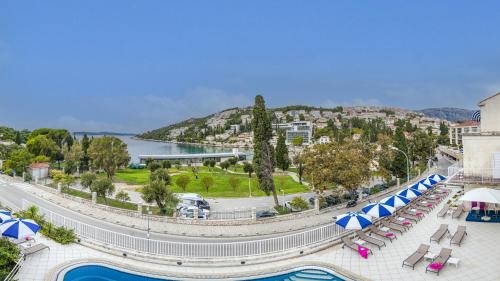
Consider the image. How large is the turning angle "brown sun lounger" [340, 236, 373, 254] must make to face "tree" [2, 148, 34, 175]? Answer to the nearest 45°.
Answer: approximately 180°

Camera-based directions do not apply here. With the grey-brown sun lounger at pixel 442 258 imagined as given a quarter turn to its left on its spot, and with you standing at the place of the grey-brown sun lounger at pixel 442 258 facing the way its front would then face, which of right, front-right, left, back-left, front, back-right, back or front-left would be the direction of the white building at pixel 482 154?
back-left

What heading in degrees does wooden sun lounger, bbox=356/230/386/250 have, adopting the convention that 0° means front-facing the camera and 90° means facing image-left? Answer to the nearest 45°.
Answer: approximately 315°

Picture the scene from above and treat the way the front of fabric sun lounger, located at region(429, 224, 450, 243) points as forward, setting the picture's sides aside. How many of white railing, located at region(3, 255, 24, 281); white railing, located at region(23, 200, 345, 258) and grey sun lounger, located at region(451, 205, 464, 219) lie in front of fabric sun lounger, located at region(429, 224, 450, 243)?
2

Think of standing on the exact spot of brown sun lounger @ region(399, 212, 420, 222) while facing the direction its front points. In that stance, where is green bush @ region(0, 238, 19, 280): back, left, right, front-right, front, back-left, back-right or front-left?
right

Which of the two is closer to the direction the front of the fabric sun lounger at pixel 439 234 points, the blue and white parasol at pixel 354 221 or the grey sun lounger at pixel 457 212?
the blue and white parasol

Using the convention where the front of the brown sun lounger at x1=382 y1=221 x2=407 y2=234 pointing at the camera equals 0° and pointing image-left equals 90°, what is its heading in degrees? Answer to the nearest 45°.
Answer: approximately 315°

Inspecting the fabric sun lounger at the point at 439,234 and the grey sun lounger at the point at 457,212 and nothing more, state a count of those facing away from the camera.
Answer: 0

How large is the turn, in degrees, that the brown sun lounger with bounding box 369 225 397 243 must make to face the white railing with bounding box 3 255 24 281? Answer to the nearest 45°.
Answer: approximately 90° to its right

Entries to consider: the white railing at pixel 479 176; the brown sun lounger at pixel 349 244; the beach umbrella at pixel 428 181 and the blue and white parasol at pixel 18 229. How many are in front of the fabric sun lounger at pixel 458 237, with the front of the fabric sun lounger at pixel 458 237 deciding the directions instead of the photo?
2

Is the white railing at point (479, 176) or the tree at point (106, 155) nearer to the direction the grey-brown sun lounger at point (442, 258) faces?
the tree
